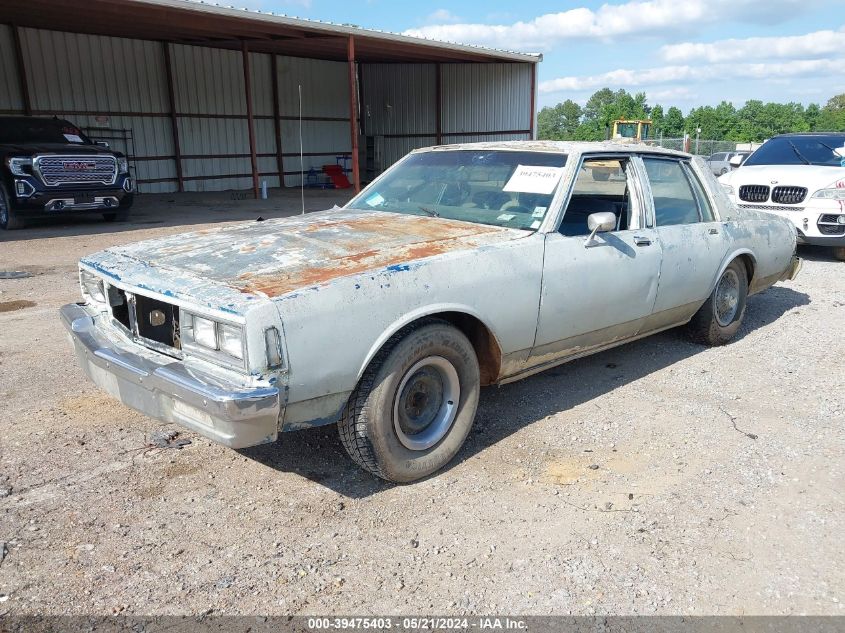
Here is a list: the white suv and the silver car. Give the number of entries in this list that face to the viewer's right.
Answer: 0

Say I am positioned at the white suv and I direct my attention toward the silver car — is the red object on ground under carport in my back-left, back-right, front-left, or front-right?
back-right

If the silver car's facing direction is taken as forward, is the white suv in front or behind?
behind

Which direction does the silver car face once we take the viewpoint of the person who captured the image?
facing the viewer and to the left of the viewer

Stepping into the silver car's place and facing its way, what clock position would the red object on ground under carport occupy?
The red object on ground under carport is roughly at 4 o'clock from the silver car.

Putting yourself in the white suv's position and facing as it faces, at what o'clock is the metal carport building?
The metal carport building is roughly at 2 o'clock from the white suv.

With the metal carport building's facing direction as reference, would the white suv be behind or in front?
in front

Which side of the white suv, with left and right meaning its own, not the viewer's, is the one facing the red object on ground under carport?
right

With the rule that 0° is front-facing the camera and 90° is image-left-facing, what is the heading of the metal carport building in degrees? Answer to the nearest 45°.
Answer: approximately 315°
